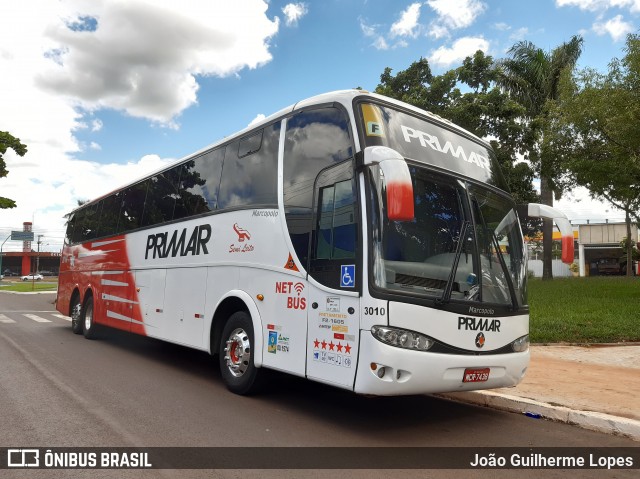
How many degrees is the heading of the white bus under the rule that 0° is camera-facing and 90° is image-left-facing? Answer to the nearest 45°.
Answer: approximately 315°

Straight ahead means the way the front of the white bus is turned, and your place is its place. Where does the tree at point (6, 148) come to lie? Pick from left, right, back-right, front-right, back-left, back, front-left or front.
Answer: back

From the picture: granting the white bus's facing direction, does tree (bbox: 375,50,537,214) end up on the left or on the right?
on its left

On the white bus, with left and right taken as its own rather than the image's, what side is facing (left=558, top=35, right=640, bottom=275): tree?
left

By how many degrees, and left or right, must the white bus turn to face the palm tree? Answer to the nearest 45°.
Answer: approximately 90° to its left

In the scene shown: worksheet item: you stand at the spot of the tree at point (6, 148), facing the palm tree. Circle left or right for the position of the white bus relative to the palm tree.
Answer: right
